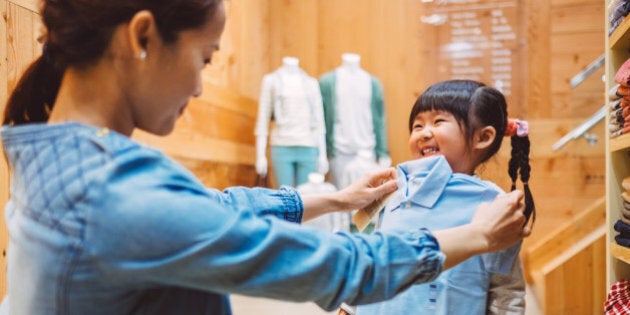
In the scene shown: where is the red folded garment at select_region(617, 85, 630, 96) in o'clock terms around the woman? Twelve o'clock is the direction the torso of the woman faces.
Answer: The red folded garment is roughly at 12 o'clock from the woman.

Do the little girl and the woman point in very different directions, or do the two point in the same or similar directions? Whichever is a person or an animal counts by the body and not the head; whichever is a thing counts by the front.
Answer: very different directions

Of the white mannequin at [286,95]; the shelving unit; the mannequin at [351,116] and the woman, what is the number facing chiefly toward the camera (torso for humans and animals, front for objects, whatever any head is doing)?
2

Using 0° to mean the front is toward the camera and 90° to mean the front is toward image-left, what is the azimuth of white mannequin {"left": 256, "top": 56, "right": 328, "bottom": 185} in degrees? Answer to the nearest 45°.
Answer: approximately 0°

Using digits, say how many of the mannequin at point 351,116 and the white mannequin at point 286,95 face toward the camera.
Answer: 2

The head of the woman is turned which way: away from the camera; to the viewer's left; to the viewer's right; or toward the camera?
to the viewer's right

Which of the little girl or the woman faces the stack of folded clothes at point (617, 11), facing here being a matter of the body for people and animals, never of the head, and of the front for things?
the woman

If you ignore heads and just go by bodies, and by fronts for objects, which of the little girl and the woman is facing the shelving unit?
the woman

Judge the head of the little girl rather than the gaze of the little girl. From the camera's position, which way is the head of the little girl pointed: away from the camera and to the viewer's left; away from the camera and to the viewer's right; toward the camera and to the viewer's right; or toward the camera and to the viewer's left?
toward the camera and to the viewer's left

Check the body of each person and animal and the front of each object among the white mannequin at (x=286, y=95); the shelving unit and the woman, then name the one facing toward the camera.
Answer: the white mannequin

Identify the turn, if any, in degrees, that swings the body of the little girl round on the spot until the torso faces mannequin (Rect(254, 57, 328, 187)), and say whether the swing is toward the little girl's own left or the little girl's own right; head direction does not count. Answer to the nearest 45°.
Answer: approximately 135° to the little girl's own right

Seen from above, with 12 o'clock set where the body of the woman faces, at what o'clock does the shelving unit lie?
The shelving unit is roughly at 12 o'clock from the woman.

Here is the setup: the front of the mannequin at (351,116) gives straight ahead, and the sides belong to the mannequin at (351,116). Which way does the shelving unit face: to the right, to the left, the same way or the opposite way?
to the right

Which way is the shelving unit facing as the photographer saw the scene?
facing to the left of the viewer
